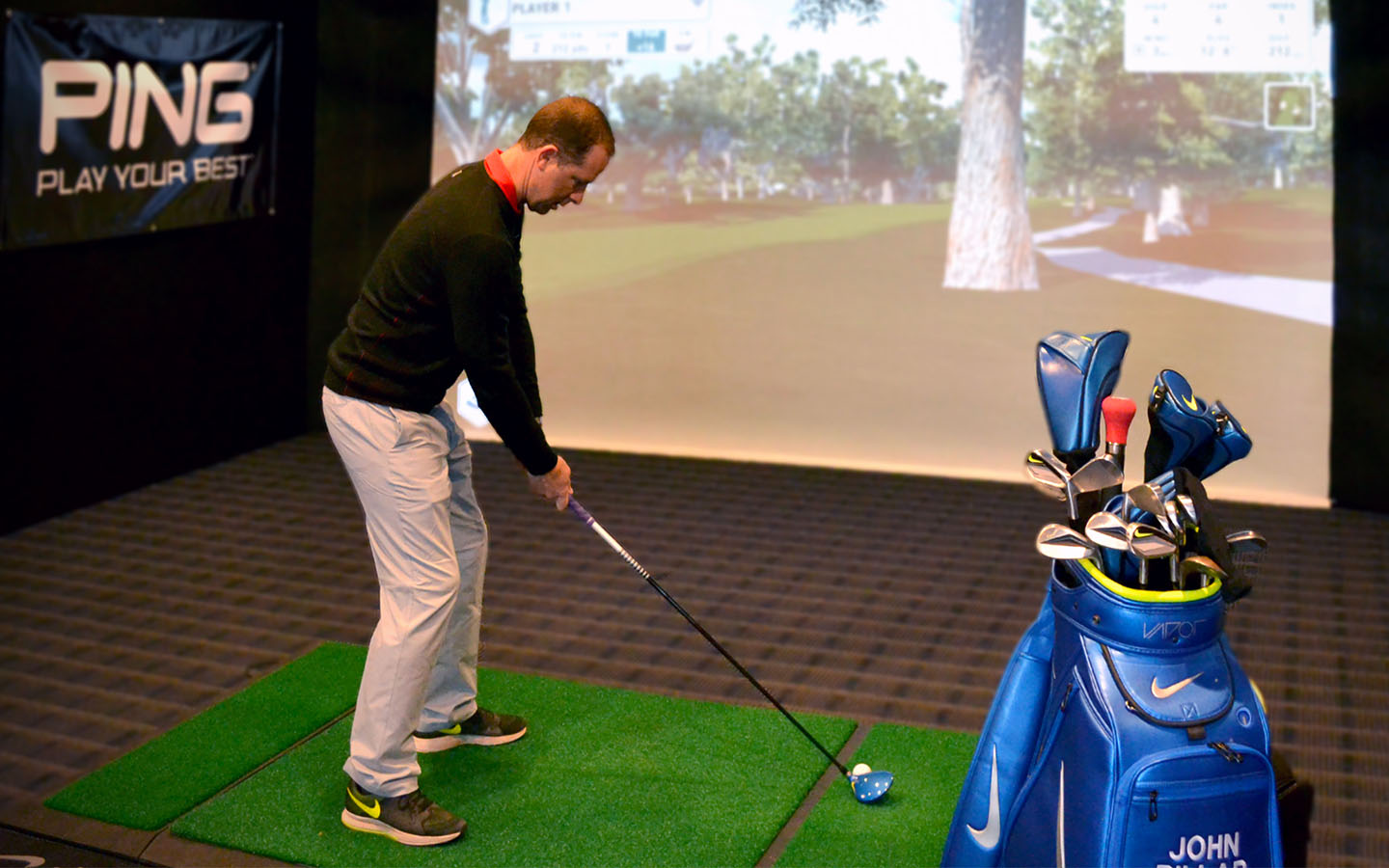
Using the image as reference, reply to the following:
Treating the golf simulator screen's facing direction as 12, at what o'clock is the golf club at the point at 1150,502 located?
The golf club is roughly at 12 o'clock from the golf simulator screen.

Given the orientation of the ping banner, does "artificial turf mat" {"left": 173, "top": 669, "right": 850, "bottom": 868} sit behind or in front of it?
in front

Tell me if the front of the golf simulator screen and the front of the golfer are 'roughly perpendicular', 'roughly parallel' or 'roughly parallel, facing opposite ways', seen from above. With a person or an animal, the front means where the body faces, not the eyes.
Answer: roughly perpendicular

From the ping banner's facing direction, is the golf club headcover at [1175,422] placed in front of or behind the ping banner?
in front

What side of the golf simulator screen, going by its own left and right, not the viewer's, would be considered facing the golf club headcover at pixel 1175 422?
front

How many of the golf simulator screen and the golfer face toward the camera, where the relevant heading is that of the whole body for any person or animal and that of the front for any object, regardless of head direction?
1

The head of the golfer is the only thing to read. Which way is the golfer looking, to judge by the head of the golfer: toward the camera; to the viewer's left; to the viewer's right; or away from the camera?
to the viewer's right

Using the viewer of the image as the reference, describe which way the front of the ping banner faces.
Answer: facing the viewer and to the right of the viewer

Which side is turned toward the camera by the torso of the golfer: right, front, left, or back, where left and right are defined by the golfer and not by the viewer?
right

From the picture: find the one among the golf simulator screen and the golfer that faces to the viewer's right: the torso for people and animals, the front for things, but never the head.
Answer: the golfer

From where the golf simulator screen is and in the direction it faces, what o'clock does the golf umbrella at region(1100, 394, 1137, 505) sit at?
The golf umbrella is roughly at 12 o'clock from the golf simulator screen.
